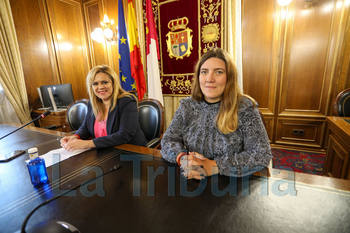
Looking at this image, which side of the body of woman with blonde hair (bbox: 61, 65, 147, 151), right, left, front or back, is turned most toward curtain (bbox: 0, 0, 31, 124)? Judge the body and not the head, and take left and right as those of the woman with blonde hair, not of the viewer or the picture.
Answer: right

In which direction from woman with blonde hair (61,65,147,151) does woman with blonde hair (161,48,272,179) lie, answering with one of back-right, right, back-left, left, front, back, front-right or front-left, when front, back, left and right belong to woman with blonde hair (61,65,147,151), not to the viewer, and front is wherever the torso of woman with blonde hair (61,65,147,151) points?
left

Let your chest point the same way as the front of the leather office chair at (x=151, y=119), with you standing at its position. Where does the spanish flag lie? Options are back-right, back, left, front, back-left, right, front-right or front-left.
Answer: back-right

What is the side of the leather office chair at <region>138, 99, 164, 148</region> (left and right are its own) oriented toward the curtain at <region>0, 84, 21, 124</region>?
right

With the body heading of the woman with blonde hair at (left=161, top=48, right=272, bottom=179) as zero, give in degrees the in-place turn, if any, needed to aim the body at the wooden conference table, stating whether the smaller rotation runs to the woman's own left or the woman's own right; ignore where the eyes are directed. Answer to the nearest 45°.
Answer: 0° — they already face it

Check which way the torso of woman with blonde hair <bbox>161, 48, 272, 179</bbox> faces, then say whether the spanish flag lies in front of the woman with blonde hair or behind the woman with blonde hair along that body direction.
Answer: behind

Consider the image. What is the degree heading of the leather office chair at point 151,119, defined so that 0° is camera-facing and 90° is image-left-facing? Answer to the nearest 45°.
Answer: approximately 45°

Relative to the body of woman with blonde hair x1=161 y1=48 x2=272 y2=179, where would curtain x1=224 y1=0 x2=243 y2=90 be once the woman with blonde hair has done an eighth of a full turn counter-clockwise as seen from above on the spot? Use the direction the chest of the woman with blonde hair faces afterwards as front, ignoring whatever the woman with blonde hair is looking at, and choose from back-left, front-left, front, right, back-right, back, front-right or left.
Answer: back-left

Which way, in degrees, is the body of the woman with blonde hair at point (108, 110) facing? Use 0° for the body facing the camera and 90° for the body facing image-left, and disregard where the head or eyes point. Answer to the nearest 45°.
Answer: approximately 45°
